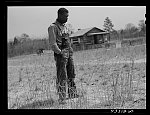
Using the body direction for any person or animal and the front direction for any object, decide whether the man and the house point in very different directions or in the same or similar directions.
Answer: same or similar directions

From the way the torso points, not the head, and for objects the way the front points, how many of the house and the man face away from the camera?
0

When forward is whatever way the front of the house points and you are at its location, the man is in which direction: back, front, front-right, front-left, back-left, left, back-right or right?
front-right

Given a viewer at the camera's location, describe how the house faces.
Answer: facing the viewer and to the right of the viewer

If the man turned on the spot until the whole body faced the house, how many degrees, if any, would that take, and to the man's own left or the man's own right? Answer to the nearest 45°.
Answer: approximately 135° to the man's own left
